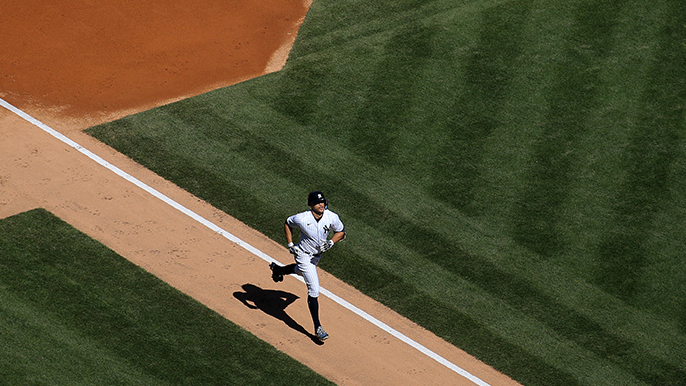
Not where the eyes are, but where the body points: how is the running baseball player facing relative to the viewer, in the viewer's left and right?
facing the viewer and to the right of the viewer
